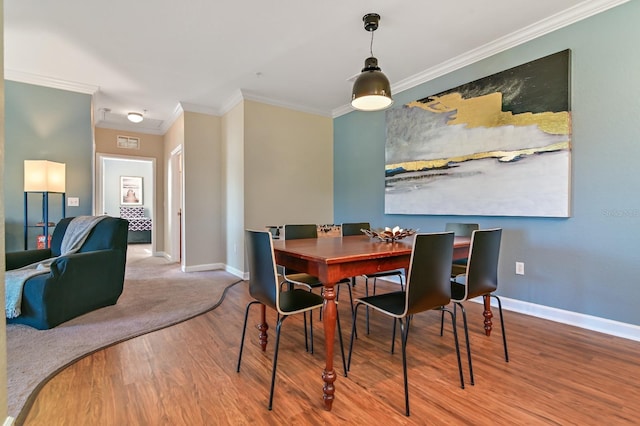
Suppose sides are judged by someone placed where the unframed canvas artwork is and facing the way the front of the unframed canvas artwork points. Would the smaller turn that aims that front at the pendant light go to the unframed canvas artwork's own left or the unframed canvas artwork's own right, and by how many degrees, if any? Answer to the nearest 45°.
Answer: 0° — it already faces it

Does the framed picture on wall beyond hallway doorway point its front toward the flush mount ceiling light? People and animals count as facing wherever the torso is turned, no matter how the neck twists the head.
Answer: yes

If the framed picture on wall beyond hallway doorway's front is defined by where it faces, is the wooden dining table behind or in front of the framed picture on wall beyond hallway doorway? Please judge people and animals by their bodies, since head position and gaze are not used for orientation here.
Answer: in front

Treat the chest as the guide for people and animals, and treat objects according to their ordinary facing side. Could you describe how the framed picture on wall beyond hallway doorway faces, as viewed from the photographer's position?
facing the viewer

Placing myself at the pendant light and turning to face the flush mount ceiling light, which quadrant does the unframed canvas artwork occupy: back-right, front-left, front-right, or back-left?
back-right

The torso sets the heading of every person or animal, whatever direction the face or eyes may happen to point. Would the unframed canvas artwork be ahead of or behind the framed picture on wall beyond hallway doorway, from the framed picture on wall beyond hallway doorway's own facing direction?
ahead

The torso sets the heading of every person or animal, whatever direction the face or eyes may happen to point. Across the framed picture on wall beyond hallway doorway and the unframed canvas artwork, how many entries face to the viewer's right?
0

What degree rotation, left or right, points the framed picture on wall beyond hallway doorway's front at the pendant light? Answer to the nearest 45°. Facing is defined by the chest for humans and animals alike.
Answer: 0° — it already faces it

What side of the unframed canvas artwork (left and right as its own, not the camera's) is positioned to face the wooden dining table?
front

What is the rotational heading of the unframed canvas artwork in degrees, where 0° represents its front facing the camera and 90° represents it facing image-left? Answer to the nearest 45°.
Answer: approximately 45°

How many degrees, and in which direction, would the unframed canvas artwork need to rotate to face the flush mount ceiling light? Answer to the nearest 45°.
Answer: approximately 45° to its right
